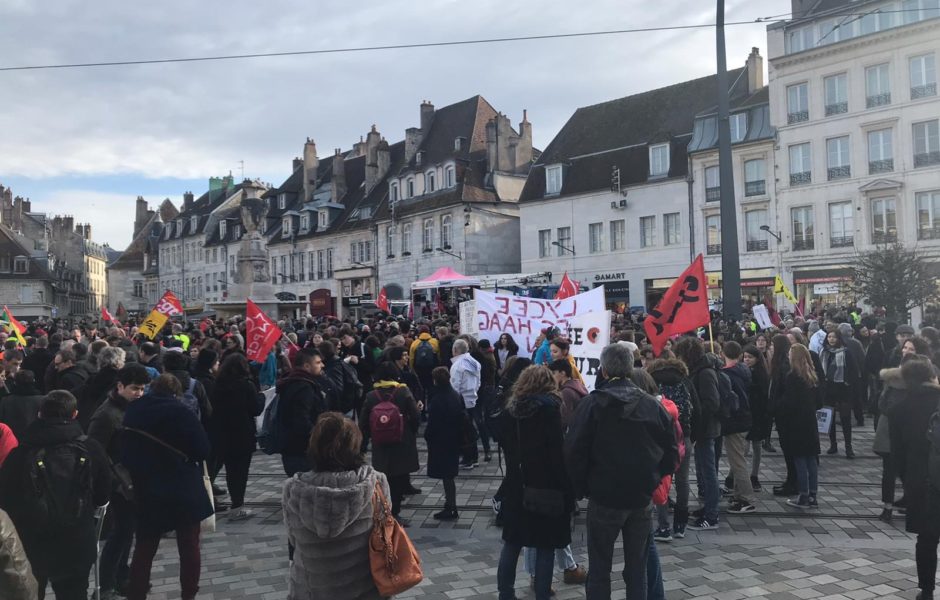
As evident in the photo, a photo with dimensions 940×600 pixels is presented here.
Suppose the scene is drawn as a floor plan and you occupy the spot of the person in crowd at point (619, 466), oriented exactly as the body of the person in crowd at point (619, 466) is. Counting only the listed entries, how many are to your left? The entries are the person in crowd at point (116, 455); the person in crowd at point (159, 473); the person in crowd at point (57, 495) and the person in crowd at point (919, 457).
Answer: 3

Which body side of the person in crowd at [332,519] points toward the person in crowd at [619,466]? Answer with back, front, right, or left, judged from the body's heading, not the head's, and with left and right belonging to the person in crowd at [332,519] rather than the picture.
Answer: right

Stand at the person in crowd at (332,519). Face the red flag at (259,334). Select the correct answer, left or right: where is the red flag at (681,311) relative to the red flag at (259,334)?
right

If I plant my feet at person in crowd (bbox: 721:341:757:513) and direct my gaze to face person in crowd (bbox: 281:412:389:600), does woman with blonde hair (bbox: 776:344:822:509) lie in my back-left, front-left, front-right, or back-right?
back-left

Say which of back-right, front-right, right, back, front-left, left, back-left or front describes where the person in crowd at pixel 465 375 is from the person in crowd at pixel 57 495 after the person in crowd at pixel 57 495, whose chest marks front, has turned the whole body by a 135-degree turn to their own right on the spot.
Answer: left

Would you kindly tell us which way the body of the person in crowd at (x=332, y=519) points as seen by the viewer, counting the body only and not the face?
away from the camera

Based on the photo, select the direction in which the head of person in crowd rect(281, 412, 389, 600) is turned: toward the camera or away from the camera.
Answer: away from the camera

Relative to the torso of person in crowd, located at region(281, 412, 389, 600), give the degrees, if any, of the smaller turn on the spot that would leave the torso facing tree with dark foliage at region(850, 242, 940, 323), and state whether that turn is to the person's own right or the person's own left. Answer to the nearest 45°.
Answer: approximately 45° to the person's own right

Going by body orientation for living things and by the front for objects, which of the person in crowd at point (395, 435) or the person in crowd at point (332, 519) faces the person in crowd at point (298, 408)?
the person in crowd at point (332, 519)

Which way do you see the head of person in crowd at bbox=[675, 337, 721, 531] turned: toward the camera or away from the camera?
away from the camera

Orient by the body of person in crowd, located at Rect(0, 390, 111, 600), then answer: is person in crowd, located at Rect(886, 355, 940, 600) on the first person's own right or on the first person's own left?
on the first person's own right

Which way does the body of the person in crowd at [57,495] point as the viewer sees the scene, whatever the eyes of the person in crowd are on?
away from the camera

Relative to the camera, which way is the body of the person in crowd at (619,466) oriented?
away from the camera

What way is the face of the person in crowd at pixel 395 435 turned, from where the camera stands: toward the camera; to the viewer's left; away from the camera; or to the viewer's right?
away from the camera

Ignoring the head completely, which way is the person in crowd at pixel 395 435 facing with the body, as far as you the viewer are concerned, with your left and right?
facing away from the viewer
